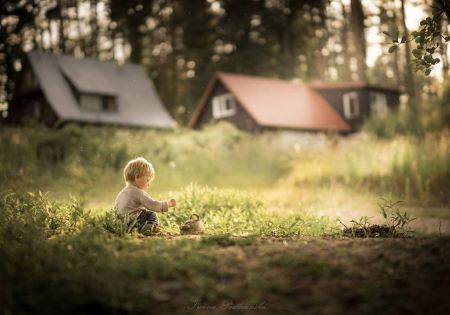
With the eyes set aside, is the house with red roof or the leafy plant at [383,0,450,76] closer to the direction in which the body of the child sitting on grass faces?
the leafy plant

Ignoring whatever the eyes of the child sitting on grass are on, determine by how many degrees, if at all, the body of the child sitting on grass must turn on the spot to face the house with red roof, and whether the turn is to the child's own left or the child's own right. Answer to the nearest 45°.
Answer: approximately 90° to the child's own left

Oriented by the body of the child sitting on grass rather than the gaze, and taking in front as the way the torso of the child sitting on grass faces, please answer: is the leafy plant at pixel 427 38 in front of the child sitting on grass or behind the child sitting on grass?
in front

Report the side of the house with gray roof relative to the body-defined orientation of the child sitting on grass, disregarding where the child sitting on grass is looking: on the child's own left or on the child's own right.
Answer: on the child's own left

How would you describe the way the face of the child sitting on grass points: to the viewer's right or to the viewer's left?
to the viewer's right

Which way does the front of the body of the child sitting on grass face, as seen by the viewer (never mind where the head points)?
to the viewer's right

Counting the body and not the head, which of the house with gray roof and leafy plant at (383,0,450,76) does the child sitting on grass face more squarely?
the leafy plant
